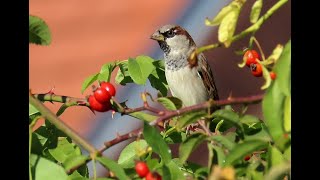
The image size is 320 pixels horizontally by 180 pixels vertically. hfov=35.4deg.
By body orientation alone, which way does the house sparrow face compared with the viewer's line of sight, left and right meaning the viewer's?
facing the viewer and to the left of the viewer
